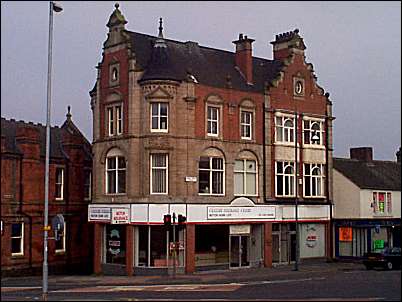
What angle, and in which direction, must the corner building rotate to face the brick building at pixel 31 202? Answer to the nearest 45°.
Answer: approximately 135° to its right

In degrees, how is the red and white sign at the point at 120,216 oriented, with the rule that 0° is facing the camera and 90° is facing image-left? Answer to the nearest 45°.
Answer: approximately 0°

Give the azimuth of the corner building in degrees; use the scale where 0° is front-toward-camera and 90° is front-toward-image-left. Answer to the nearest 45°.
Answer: approximately 315°

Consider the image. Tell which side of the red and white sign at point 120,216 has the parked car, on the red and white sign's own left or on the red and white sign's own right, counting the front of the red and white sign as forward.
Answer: on the red and white sign's own left

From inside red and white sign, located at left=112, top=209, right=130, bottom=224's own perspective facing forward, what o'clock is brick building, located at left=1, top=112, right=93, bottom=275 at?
The brick building is roughly at 4 o'clock from the red and white sign.
